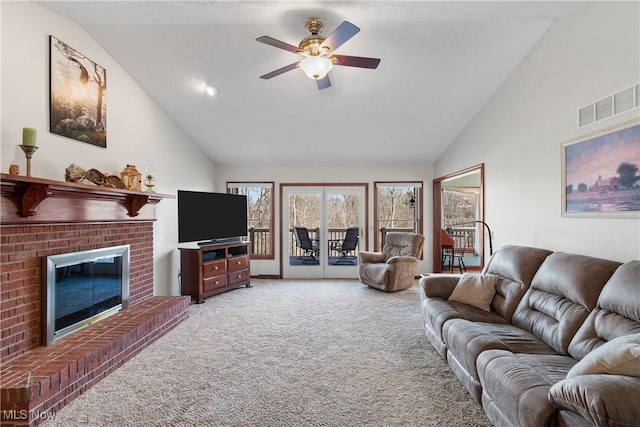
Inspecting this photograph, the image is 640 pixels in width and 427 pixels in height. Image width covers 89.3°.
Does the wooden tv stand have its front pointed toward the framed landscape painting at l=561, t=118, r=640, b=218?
yes

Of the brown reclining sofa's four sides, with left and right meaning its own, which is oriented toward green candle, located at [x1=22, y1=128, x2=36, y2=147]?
front

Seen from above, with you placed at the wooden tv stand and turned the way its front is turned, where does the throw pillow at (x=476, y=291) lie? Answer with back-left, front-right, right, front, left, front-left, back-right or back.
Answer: front

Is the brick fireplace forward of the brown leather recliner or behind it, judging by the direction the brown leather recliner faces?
forward

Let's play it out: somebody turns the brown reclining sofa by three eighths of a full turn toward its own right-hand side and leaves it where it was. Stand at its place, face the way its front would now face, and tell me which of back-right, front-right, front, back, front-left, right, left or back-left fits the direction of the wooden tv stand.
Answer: left

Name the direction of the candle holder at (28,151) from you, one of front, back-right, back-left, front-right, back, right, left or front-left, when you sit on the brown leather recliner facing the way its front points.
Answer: front

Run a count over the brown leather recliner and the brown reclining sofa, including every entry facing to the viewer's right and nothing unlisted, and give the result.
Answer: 0

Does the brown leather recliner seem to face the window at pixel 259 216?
no

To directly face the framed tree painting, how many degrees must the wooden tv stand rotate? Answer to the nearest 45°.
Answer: approximately 90° to its right

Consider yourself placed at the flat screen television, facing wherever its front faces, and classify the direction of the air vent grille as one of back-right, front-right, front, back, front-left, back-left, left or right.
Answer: front

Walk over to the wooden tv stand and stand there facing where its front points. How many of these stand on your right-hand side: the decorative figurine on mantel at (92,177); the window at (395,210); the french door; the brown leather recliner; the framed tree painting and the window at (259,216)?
2

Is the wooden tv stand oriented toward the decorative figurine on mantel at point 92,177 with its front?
no

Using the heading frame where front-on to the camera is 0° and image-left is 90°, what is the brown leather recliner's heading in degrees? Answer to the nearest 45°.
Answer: approximately 45°

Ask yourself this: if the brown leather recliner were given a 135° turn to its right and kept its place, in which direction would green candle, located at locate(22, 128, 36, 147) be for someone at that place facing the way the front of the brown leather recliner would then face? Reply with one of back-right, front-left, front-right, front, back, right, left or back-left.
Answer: back-left

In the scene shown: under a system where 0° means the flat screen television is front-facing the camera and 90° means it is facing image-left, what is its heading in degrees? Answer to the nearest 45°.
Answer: approximately 315°

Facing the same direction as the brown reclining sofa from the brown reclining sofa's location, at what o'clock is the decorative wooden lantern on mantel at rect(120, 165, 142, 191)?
The decorative wooden lantern on mantel is roughly at 1 o'clock from the brown reclining sofa.

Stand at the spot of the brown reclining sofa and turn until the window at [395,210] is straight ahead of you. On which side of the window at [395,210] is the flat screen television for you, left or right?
left

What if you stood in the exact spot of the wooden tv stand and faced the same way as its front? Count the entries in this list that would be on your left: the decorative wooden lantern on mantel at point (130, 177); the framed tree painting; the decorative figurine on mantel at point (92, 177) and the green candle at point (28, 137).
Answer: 0
